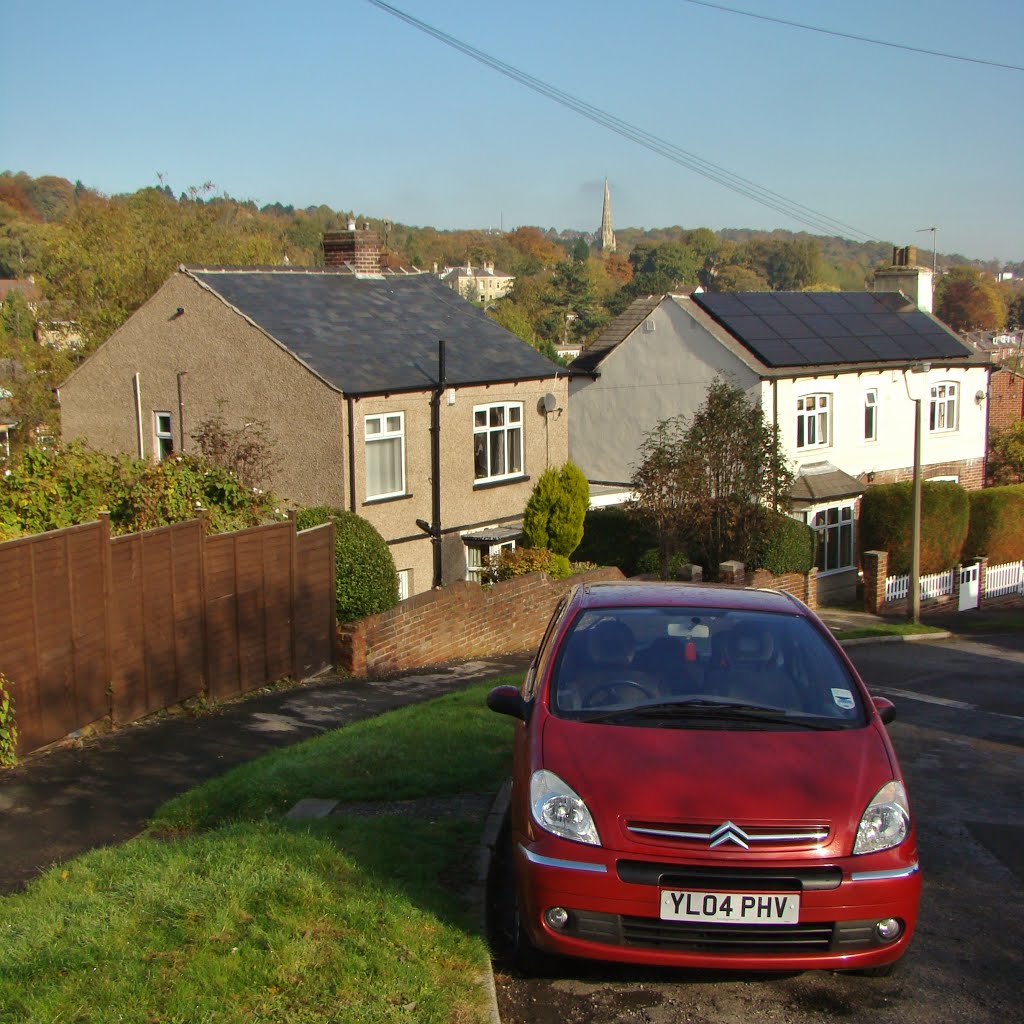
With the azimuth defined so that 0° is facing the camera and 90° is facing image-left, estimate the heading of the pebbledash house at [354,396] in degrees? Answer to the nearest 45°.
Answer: approximately 315°

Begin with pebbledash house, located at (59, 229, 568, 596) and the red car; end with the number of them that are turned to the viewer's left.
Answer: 0

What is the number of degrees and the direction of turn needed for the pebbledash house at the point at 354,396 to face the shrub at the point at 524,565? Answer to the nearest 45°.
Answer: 0° — it already faces it

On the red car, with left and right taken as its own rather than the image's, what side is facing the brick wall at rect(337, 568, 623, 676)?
back

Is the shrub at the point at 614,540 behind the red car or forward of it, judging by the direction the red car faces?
behind

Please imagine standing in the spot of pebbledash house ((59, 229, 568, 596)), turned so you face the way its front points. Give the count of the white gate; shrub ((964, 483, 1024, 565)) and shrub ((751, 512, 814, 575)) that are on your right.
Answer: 0

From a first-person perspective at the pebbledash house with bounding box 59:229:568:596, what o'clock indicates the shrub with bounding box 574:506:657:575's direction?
The shrub is roughly at 10 o'clock from the pebbledash house.

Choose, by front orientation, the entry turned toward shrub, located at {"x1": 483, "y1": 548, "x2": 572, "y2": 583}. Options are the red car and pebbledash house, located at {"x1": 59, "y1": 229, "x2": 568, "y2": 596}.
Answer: the pebbledash house

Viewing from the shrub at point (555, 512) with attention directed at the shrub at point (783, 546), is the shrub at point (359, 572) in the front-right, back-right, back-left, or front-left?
back-right

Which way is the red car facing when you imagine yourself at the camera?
facing the viewer

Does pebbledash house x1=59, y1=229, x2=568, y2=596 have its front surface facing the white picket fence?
no

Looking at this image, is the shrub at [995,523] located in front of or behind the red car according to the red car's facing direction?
behind

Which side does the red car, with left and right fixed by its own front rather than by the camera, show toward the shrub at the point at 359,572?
back

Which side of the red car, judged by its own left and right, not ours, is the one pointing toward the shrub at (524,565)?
back

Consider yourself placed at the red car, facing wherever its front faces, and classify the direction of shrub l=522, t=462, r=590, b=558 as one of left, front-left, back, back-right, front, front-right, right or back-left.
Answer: back

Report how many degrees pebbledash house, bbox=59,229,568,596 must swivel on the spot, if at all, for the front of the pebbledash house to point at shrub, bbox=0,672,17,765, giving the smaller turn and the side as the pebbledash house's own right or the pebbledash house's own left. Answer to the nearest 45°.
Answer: approximately 45° to the pebbledash house's own right
